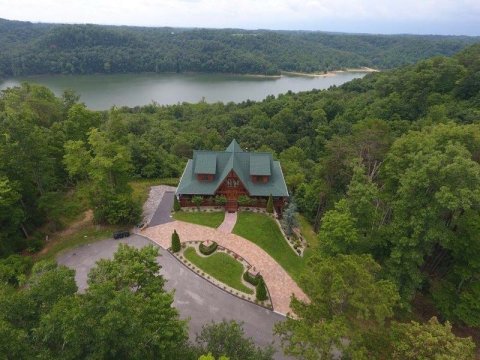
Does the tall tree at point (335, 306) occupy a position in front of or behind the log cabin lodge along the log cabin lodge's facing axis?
in front

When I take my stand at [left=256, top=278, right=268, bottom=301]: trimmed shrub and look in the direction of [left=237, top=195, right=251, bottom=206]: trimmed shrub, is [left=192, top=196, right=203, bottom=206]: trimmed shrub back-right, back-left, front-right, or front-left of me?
front-left

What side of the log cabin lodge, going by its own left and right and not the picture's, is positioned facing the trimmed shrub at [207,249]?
front

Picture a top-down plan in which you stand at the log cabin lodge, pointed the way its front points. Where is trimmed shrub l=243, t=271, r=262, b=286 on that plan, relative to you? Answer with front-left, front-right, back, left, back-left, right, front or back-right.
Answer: front

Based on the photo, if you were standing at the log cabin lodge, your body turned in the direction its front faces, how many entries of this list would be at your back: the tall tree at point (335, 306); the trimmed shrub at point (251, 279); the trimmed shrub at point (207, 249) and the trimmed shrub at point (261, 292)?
0

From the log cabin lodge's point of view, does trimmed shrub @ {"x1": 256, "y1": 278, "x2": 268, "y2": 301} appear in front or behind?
in front

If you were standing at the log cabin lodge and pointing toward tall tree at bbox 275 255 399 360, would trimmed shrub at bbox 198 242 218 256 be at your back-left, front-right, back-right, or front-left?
front-right

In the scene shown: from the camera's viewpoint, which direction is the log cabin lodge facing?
toward the camera
